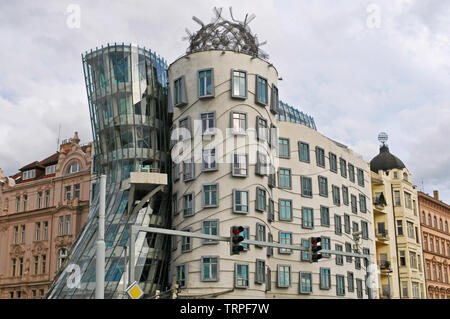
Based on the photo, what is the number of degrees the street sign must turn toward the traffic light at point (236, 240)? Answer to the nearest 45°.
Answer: approximately 135° to its left

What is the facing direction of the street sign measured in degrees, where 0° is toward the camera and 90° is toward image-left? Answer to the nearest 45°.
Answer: approximately 0°
